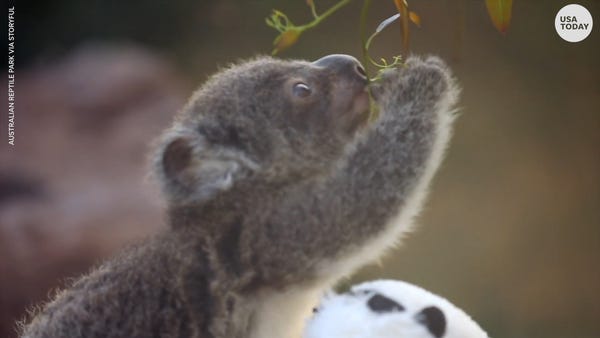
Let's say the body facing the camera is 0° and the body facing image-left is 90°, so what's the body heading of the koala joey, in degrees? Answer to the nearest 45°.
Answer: approximately 270°
